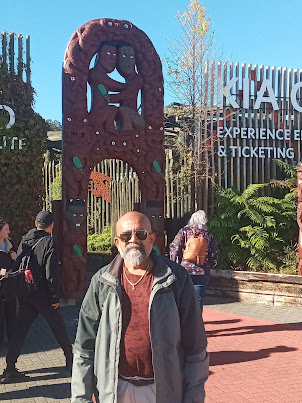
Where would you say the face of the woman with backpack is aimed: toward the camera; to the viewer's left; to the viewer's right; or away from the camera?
away from the camera

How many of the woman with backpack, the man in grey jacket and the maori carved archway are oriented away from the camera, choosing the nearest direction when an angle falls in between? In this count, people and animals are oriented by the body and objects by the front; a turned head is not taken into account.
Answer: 1

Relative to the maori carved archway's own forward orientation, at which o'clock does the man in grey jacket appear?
The man in grey jacket is roughly at 12 o'clock from the maori carved archway.

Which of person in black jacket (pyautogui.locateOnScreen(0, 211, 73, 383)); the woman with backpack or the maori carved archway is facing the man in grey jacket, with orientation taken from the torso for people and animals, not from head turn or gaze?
the maori carved archway

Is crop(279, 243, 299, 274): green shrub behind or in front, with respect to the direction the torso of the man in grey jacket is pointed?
behind

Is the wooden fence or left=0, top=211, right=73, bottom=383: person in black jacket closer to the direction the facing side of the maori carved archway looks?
the person in black jacket

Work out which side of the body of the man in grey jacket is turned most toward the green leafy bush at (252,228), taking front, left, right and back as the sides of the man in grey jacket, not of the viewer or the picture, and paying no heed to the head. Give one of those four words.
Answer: back

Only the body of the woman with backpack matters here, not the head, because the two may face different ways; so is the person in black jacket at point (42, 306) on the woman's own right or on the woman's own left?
on the woman's own left

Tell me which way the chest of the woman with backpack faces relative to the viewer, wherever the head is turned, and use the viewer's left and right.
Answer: facing away from the viewer

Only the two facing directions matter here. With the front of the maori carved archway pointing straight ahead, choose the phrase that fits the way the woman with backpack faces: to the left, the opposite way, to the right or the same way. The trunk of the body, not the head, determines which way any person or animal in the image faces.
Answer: the opposite way

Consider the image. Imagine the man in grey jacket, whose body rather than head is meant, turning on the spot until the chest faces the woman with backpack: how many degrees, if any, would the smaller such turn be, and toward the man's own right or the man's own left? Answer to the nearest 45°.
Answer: approximately 180°
